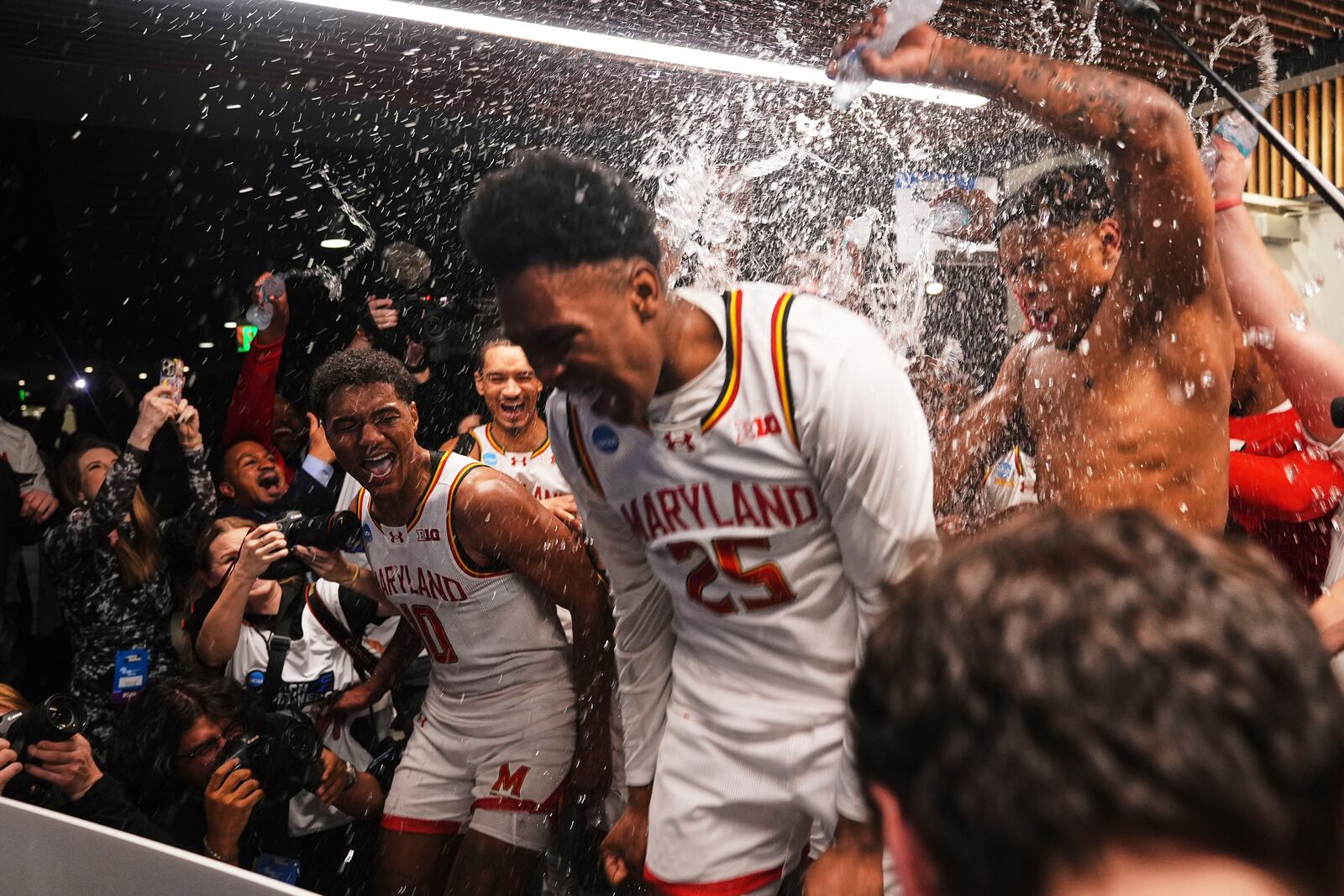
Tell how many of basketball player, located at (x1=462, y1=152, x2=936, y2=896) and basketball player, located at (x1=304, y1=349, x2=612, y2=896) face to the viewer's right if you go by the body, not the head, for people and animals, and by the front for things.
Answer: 0

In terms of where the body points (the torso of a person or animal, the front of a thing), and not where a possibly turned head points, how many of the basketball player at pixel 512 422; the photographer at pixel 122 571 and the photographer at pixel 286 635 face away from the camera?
0

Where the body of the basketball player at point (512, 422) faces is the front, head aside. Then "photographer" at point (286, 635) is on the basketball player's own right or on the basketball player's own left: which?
on the basketball player's own right

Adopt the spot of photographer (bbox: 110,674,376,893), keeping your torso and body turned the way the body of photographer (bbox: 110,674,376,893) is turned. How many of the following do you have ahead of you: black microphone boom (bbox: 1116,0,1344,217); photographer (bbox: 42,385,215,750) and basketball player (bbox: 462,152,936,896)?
2

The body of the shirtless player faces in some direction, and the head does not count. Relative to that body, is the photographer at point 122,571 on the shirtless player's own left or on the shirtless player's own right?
on the shirtless player's own right

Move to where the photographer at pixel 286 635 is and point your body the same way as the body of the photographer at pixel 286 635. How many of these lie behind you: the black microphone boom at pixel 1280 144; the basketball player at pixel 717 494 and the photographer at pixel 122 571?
1

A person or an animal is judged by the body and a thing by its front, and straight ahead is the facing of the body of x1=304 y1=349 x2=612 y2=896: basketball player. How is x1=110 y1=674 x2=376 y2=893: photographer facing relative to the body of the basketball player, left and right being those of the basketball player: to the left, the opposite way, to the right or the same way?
to the left

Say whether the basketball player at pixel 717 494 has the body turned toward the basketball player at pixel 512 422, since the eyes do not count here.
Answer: no

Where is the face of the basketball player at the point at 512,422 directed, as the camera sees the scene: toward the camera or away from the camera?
toward the camera

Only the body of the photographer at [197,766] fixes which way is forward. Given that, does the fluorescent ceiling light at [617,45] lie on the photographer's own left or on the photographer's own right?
on the photographer's own left

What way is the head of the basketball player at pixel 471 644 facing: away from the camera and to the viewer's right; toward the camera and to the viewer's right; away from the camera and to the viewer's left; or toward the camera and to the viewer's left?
toward the camera and to the viewer's left

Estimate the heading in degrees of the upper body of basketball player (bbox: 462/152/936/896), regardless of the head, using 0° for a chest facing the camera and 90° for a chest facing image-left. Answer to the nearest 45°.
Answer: approximately 45°

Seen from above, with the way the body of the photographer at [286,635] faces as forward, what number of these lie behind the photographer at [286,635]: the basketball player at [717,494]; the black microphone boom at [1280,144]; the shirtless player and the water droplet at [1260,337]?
0

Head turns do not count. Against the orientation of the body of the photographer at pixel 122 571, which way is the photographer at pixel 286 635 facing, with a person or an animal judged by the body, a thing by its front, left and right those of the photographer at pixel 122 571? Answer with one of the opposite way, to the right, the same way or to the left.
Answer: the same way

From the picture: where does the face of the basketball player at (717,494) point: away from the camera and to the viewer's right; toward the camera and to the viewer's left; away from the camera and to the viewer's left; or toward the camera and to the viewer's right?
toward the camera and to the viewer's left

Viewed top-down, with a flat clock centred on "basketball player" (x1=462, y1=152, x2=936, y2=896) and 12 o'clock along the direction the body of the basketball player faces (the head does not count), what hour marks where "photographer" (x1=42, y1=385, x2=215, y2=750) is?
The photographer is roughly at 3 o'clock from the basketball player.

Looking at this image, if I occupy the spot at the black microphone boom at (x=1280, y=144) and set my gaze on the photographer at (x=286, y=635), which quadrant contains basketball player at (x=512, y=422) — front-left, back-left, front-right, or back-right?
front-right

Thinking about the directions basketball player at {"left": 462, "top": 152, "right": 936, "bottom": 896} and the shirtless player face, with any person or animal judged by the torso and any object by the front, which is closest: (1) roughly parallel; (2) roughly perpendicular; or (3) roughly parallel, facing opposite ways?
roughly parallel

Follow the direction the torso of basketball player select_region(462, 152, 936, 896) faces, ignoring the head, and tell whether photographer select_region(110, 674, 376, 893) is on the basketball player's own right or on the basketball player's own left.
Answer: on the basketball player's own right

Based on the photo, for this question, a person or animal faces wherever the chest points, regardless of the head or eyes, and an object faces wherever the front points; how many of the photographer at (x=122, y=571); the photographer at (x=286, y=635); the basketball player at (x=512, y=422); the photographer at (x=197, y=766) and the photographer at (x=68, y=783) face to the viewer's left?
0
